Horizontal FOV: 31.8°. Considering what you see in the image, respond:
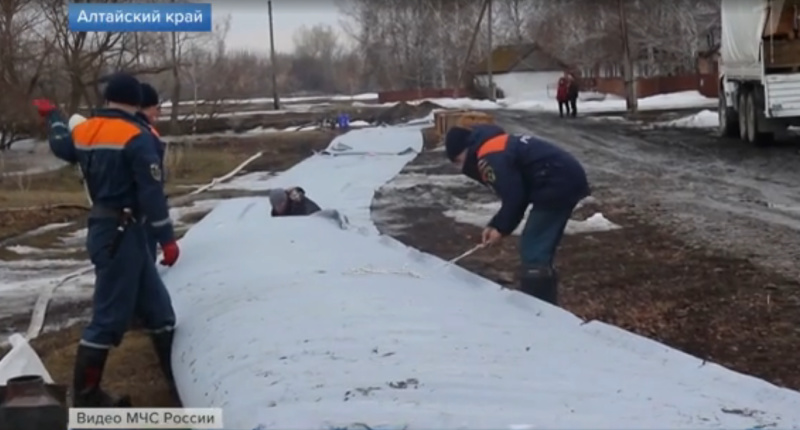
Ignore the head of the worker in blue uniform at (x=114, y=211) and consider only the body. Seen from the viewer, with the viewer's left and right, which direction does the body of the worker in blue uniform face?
facing away from the viewer and to the right of the viewer

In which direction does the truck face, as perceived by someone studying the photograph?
facing away from the viewer and to the left of the viewer

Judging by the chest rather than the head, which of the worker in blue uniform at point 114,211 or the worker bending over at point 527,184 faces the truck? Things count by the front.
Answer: the worker in blue uniform

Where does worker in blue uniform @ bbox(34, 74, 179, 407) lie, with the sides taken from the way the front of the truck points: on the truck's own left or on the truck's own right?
on the truck's own left

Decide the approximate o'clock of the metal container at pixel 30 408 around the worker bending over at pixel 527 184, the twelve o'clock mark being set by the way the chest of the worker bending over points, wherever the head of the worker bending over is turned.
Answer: The metal container is roughly at 10 o'clock from the worker bending over.

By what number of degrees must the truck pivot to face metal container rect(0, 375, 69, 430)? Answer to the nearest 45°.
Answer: approximately 135° to its left

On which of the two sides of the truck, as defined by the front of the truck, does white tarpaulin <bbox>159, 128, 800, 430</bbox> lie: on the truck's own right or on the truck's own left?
on the truck's own left

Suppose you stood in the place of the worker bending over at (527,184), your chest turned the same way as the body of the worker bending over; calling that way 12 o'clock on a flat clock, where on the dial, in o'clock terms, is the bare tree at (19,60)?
The bare tree is roughly at 2 o'clock from the worker bending over.

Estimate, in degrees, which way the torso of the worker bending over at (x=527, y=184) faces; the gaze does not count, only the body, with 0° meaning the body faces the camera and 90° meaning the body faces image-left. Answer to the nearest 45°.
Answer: approximately 90°

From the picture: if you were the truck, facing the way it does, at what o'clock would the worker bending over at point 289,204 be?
The worker bending over is roughly at 8 o'clock from the truck.

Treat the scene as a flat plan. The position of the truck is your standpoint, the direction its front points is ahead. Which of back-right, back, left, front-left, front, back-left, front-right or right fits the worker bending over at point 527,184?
back-left

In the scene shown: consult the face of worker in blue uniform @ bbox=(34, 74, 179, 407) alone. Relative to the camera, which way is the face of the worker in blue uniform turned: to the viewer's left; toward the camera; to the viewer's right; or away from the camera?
away from the camera

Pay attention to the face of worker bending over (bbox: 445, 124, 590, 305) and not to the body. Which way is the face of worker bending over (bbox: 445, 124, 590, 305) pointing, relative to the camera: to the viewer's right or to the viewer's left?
to the viewer's left

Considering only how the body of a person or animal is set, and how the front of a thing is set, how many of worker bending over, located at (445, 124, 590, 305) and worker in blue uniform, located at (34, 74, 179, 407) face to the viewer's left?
1
